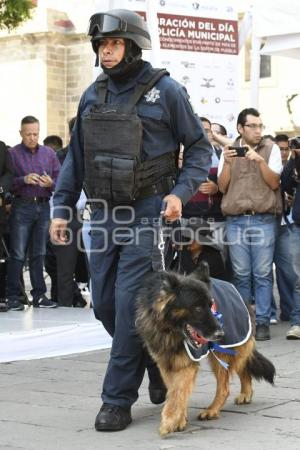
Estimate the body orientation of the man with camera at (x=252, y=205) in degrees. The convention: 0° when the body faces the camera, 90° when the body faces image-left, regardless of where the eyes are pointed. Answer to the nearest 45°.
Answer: approximately 0°

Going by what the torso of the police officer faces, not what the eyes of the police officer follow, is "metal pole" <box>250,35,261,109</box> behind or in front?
behind

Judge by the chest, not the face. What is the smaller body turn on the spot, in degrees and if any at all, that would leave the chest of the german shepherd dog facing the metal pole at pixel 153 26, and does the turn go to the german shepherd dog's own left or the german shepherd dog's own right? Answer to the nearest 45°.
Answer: approximately 135° to the german shepherd dog's own right

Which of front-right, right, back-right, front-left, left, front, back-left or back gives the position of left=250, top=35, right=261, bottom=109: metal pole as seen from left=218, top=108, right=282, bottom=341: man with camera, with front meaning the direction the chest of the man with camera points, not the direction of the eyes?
back

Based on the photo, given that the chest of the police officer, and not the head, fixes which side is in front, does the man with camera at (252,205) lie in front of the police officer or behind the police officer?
behind

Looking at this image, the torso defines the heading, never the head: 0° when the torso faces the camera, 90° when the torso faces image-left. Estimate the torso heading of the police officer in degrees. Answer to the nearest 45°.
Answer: approximately 45°
